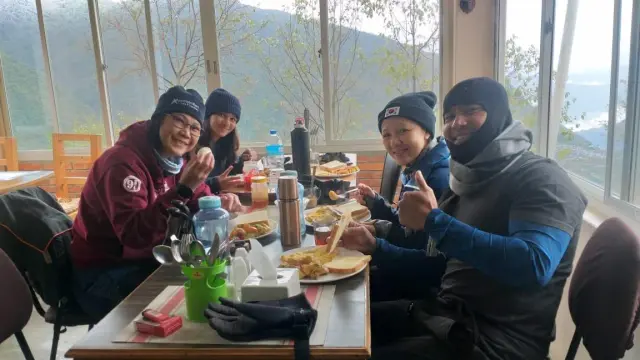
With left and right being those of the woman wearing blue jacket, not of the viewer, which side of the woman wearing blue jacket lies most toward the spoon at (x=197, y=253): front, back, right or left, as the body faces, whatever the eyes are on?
front

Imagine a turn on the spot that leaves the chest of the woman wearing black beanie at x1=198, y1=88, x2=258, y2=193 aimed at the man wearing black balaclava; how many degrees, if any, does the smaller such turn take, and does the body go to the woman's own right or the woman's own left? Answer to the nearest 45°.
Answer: approximately 45° to the woman's own right

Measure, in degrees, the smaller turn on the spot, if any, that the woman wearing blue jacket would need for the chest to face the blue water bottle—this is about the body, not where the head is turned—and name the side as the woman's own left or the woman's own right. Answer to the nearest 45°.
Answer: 0° — they already face it

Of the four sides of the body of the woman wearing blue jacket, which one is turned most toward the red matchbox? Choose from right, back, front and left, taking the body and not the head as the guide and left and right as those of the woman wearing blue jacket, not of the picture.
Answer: front

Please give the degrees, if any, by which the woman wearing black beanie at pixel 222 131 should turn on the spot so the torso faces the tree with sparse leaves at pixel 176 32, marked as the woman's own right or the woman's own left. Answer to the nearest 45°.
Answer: approximately 135° to the woman's own left

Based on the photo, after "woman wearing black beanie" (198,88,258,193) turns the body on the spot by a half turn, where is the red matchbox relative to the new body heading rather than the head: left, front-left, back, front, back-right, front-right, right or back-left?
back-left

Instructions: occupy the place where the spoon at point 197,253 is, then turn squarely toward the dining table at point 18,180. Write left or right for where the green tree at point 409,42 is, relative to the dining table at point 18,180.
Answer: right

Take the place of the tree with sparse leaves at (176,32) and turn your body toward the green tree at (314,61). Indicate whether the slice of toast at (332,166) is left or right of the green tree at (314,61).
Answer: right

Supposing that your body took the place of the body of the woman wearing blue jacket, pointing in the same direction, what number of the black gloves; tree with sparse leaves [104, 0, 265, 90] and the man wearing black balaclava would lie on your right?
1

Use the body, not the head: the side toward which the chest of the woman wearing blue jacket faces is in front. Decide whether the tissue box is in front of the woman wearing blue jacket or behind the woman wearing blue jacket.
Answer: in front

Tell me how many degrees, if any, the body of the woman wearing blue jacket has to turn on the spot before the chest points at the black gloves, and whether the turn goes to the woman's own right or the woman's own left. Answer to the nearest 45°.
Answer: approximately 45° to the woman's own left

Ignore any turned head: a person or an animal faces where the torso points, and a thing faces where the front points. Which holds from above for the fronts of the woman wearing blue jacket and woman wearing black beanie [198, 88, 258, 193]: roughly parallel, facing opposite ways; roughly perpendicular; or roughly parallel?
roughly perpendicular

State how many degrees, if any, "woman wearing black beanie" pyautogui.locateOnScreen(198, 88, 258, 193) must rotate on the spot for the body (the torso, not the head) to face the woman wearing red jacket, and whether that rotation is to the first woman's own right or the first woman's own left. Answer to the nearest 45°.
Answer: approximately 45° to the first woman's own right

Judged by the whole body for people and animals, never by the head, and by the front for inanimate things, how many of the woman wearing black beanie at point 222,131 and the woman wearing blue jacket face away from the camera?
0

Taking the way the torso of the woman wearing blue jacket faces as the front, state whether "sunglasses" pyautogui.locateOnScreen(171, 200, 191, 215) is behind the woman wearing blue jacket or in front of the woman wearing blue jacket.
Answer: in front
